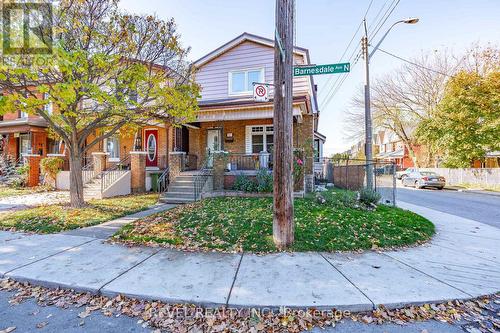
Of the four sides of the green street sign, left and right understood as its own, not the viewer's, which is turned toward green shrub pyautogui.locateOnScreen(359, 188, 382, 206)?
back

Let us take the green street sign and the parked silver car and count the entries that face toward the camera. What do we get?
1

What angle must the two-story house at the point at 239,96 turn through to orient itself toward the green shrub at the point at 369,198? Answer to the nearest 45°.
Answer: approximately 45° to its left

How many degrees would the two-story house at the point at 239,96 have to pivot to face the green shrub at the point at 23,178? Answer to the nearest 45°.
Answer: approximately 90° to its right

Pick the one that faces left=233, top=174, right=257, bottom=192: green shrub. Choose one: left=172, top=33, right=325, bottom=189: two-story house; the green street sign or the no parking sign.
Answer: the two-story house

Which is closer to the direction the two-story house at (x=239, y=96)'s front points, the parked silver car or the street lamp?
the street lamp

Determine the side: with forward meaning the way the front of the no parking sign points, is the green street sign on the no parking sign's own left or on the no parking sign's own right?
on the no parking sign's own left

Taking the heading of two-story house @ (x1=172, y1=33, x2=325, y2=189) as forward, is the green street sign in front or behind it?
in front

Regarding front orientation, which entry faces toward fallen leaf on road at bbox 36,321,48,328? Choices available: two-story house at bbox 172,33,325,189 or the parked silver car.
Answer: the two-story house

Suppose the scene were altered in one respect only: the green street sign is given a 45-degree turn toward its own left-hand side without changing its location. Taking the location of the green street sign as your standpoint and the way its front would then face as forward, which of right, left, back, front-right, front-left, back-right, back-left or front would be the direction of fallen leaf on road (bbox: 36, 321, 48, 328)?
right

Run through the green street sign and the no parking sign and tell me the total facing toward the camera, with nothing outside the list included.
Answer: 2

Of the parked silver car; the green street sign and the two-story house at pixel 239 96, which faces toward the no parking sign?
the two-story house

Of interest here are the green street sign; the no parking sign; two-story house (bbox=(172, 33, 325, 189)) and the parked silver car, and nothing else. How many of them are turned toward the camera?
3
